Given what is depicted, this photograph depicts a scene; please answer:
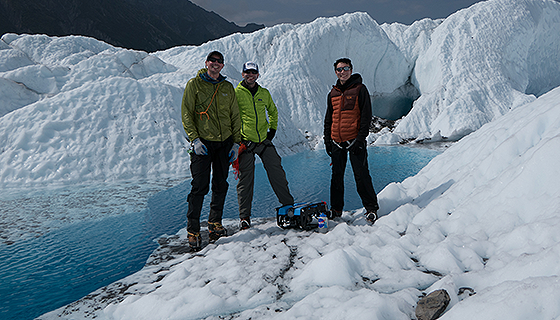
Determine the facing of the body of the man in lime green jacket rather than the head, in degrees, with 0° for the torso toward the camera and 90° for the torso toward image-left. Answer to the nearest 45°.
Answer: approximately 0°

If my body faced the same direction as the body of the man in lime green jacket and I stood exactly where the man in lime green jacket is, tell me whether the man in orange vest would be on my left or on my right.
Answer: on my left

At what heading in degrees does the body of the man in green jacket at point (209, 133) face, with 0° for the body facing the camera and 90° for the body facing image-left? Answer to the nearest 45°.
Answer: approximately 0°

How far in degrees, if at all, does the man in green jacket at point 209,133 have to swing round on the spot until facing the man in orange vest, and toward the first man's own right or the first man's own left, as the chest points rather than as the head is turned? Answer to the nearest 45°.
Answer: approximately 90° to the first man's own left

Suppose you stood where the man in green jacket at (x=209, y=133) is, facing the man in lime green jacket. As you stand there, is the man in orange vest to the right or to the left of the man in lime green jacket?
right

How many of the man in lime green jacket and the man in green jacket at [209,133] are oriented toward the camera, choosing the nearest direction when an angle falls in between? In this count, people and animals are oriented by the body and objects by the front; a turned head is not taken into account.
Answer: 2
